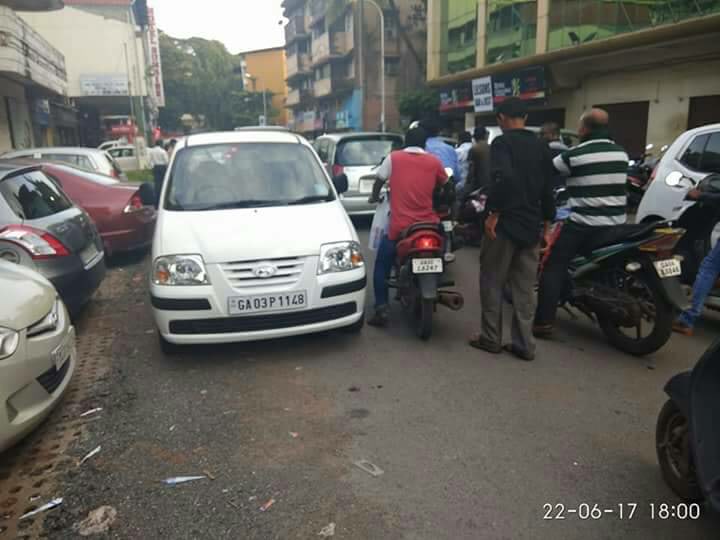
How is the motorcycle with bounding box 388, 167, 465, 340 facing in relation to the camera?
away from the camera

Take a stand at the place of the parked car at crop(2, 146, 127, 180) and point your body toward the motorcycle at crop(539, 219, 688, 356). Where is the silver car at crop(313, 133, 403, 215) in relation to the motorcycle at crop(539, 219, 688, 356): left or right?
left

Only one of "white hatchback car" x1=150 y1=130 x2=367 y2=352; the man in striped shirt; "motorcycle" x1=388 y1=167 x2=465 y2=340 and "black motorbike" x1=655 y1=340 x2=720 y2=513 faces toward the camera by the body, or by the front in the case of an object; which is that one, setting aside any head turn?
the white hatchback car

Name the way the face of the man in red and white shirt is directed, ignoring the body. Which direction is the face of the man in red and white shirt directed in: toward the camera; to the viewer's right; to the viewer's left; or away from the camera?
away from the camera

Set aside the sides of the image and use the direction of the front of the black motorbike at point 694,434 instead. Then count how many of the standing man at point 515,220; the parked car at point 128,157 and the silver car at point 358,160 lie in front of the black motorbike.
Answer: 3

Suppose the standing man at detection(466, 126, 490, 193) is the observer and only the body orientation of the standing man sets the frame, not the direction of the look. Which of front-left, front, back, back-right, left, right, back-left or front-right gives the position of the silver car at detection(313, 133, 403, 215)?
front-left

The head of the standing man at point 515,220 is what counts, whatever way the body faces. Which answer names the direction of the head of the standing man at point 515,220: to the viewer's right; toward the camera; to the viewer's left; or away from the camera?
away from the camera

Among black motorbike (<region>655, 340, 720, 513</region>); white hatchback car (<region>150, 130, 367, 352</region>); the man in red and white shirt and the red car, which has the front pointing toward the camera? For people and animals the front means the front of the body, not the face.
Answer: the white hatchback car

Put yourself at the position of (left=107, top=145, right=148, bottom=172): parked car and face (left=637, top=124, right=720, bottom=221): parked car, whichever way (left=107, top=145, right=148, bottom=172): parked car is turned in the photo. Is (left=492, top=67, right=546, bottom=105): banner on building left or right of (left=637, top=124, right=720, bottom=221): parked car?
left

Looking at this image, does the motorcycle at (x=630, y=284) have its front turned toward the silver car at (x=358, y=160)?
yes

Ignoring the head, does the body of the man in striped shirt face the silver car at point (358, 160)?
yes

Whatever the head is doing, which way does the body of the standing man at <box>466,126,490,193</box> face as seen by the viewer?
away from the camera

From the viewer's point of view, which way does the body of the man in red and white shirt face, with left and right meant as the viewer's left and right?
facing away from the viewer

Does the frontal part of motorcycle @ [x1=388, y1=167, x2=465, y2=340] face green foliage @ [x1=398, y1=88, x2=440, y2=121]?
yes

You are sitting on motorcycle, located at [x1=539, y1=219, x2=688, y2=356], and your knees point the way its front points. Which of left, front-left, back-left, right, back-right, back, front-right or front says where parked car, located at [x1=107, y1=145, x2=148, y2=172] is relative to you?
front
